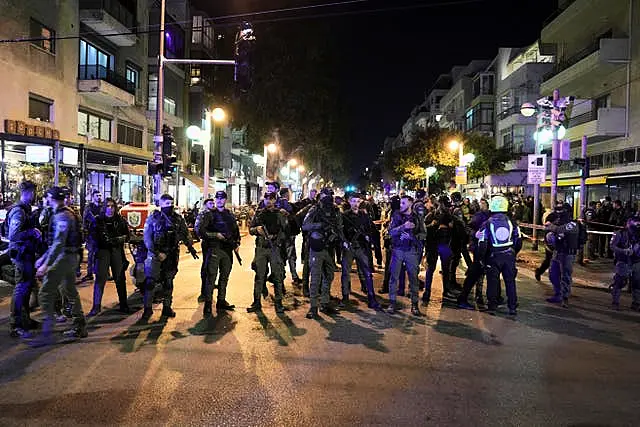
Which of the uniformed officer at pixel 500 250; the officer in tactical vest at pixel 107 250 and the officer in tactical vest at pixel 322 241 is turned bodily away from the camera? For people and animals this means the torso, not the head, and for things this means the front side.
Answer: the uniformed officer

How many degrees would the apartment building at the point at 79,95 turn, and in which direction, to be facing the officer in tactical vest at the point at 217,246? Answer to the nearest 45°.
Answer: approximately 45° to its right

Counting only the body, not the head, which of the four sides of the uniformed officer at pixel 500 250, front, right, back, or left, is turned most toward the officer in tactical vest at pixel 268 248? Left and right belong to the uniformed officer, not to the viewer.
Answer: left

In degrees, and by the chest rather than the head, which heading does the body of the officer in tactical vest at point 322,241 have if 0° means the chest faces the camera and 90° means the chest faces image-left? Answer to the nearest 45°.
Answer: approximately 0°

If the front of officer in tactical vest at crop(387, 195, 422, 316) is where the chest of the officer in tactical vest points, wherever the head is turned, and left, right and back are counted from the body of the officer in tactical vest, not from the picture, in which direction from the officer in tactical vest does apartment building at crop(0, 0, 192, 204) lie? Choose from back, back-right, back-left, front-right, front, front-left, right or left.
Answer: back-right

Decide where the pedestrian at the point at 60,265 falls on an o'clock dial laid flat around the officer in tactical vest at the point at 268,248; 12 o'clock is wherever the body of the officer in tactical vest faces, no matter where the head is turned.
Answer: The pedestrian is roughly at 2 o'clock from the officer in tactical vest.

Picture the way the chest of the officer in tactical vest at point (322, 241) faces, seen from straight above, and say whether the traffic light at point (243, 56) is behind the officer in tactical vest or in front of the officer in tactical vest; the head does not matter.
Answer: behind

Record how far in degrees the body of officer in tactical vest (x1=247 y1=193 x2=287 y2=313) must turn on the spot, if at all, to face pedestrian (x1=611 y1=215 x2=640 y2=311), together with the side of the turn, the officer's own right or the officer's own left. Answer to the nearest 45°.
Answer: approximately 90° to the officer's own left
